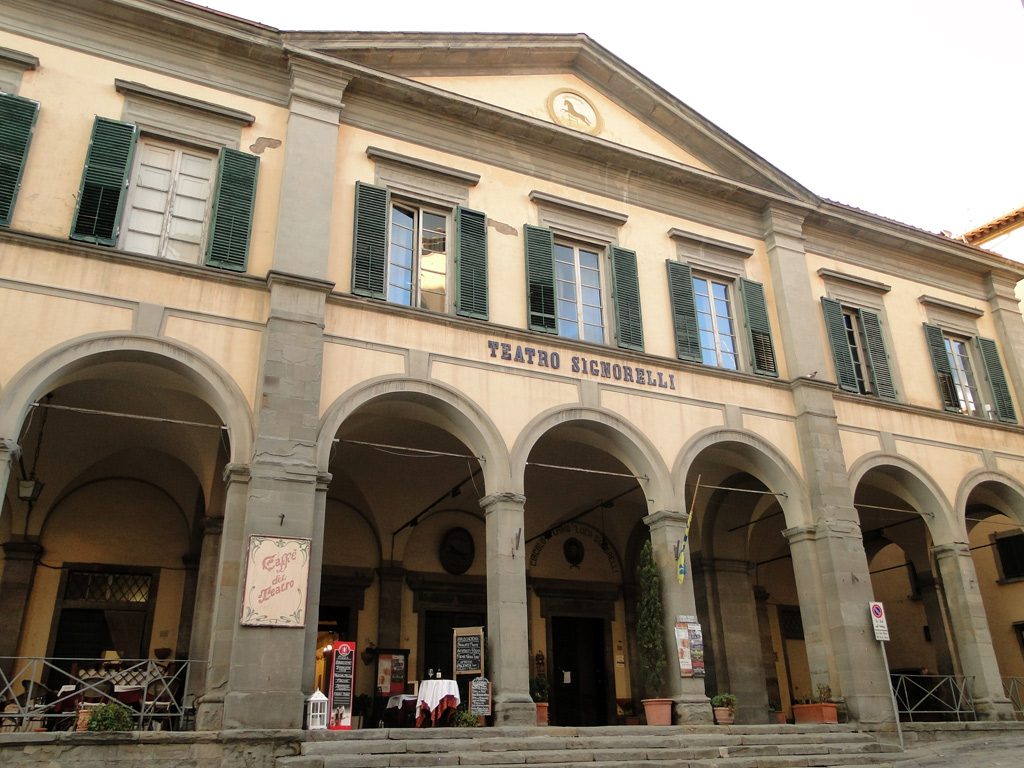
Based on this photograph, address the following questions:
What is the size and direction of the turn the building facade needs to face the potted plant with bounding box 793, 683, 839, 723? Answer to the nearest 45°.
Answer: approximately 45° to its left

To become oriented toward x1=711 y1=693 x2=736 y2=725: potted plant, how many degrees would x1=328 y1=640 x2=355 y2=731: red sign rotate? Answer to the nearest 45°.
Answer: approximately 90° to its left

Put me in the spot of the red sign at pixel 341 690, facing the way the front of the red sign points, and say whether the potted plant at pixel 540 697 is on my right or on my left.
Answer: on my left

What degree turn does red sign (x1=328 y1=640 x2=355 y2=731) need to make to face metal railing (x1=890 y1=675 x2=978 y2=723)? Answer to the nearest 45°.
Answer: approximately 90° to its left

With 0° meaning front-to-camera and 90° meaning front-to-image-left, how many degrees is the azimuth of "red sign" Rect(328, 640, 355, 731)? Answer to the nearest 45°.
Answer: approximately 0°

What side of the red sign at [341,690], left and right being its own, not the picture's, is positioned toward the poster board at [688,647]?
left
